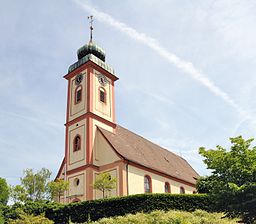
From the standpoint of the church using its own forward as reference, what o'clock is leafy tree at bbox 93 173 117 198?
The leafy tree is roughly at 10 o'clock from the church.

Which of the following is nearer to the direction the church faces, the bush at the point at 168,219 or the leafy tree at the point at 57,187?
the leafy tree

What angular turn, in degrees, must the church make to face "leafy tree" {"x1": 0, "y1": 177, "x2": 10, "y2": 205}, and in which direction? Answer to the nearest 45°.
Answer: approximately 45° to its right

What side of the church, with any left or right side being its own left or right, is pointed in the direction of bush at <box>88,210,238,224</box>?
left

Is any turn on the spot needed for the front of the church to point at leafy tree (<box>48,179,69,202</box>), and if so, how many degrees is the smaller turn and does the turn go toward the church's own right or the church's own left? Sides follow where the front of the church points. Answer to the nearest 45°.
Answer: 0° — it already faces it

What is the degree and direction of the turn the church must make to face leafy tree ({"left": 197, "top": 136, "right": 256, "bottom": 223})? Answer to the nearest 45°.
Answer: approximately 90° to its left
